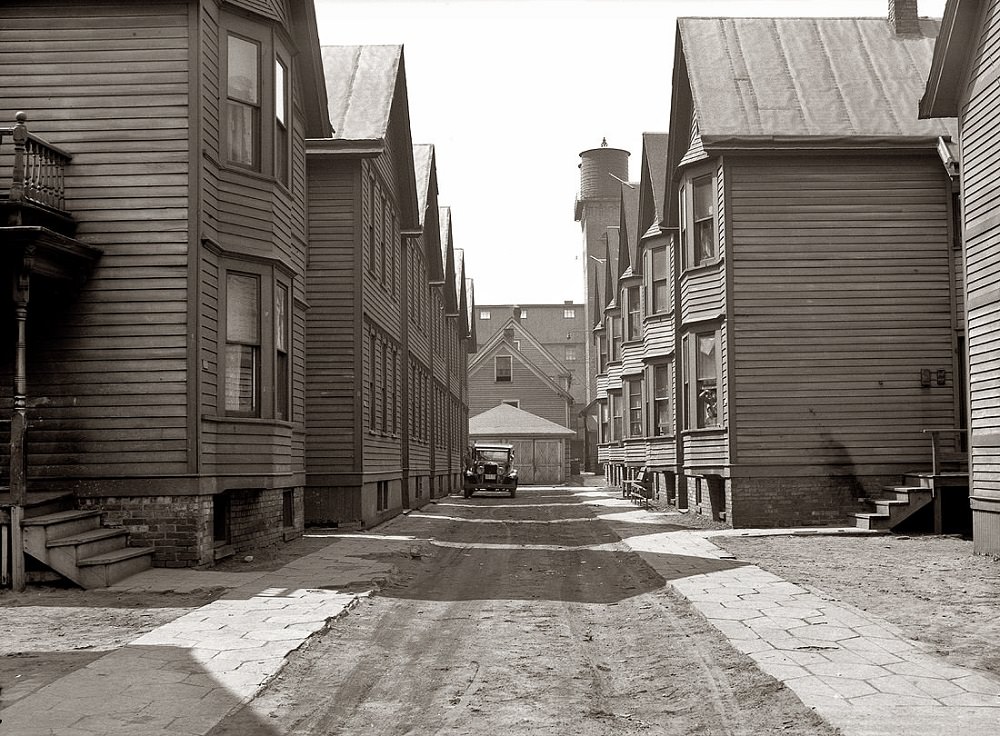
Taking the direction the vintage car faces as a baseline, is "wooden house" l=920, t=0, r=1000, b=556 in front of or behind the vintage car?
in front

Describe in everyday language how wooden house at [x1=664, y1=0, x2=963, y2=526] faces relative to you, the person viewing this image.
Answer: facing to the left of the viewer

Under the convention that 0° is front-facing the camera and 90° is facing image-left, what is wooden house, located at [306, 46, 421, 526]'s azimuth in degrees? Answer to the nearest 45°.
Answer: approximately 270°

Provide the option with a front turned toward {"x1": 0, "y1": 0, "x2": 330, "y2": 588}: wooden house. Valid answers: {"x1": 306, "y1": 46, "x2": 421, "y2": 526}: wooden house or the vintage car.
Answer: the vintage car

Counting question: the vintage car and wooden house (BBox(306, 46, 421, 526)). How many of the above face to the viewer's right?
1

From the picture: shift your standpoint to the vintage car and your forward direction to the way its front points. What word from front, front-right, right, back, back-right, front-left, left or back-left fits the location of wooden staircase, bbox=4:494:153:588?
front

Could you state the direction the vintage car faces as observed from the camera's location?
facing the viewer

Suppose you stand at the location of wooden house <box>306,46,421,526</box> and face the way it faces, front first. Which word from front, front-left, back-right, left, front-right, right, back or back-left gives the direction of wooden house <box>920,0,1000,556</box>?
front-right

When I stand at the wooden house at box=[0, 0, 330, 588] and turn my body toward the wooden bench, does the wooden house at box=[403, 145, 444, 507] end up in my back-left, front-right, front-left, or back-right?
front-left

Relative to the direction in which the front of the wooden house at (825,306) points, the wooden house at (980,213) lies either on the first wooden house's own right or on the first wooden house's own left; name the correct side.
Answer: on the first wooden house's own left

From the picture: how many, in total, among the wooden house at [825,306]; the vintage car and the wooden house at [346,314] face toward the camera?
1

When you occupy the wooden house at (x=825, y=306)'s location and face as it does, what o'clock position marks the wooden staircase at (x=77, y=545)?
The wooden staircase is roughly at 10 o'clock from the wooden house.

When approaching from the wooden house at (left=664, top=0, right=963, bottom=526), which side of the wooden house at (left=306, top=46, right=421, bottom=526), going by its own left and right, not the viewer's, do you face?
front

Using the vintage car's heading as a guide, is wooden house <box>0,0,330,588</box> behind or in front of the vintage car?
in front

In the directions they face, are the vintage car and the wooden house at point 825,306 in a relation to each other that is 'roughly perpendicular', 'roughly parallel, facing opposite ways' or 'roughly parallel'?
roughly perpendicular

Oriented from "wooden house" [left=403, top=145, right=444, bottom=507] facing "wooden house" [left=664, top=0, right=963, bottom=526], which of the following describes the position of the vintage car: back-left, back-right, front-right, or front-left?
back-left

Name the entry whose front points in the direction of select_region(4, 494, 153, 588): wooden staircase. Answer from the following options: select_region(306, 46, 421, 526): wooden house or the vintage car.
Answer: the vintage car

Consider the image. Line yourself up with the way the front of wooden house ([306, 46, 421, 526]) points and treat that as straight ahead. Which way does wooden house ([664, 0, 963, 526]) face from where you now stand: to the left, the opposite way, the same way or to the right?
the opposite way
